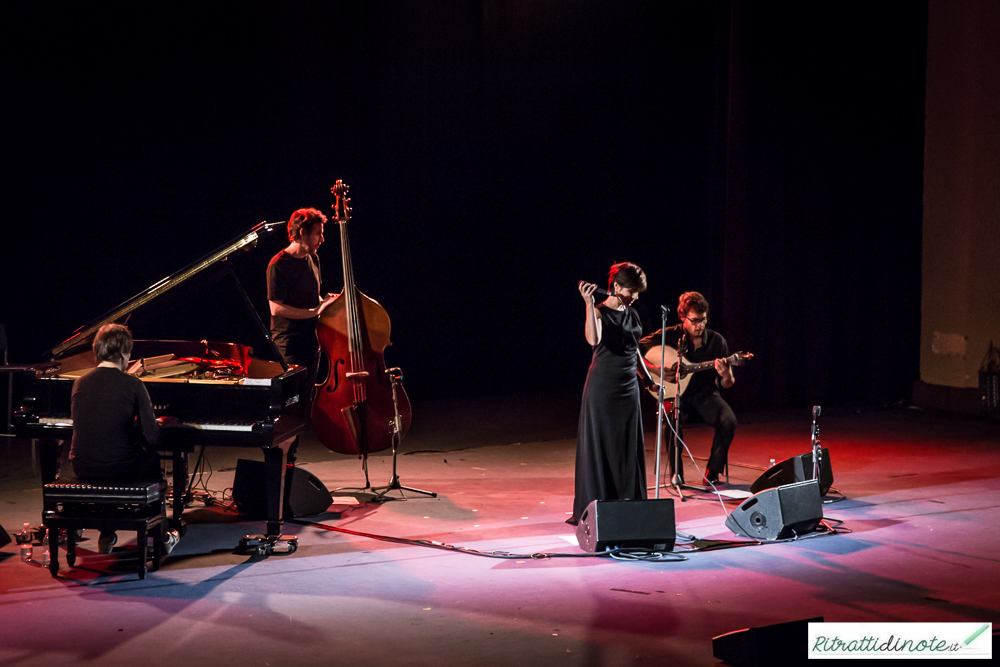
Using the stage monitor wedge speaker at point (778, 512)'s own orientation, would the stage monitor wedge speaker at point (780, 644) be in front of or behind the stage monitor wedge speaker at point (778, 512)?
behind

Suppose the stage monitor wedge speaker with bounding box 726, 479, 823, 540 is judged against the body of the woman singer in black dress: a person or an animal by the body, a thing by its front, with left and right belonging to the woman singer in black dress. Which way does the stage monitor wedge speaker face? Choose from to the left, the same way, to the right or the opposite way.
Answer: the opposite way

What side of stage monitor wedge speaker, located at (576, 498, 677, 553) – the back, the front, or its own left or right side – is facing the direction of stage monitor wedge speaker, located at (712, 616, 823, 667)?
back

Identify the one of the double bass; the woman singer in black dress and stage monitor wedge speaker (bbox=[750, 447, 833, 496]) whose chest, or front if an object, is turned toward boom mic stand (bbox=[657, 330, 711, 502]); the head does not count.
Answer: the stage monitor wedge speaker

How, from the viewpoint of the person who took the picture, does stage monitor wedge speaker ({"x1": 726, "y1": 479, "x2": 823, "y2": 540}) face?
facing away from the viewer and to the left of the viewer

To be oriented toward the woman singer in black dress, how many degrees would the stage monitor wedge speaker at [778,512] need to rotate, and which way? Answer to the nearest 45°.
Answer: approximately 45° to its left

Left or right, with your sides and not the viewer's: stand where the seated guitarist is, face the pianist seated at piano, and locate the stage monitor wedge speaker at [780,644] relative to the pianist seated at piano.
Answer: left

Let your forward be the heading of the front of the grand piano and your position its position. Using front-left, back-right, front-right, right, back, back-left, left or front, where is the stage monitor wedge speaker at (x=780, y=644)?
front-left

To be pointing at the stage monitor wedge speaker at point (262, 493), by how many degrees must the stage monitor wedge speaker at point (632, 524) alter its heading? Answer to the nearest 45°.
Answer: approximately 90° to its left

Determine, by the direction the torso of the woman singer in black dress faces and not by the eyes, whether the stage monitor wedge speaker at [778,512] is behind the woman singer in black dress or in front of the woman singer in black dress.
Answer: in front

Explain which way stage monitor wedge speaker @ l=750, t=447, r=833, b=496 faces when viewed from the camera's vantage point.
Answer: facing away from the viewer and to the left of the viewer

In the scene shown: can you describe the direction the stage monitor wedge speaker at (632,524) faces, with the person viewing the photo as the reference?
facing away from the viewer
